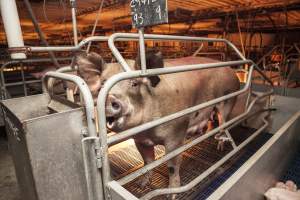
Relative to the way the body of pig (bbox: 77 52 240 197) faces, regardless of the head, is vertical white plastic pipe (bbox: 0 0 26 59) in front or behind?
in front

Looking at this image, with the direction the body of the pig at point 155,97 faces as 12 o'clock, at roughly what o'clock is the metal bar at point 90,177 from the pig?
The metal bar is roughly at 11 o'clock from the pig.

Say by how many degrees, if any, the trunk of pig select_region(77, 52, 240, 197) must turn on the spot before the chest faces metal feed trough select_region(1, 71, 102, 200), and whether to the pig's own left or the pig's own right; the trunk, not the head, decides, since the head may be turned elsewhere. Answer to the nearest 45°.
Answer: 0° — it already faces it

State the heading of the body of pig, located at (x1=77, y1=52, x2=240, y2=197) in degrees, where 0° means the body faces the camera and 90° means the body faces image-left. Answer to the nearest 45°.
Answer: approximately 45°
